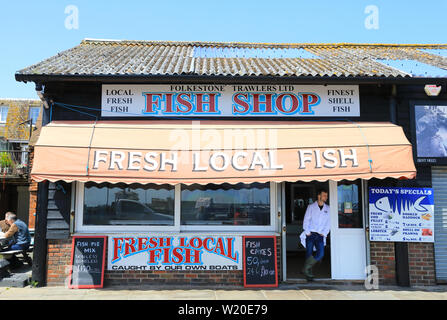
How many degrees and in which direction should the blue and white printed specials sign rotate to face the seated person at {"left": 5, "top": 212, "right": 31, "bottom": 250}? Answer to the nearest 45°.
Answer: approximately 90° to its right

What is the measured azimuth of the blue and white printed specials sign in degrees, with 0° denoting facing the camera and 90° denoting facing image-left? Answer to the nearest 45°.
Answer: approximately 0°

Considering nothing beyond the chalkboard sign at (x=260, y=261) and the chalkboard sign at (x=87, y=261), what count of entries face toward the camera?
2

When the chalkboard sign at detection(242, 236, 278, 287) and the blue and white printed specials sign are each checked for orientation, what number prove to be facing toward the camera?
2
